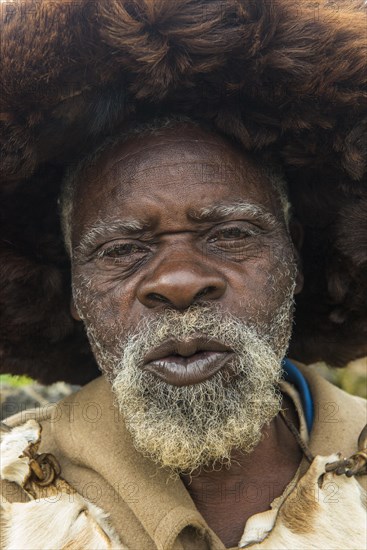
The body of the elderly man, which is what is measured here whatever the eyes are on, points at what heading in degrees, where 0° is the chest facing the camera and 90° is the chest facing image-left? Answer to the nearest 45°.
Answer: approximately 0°
